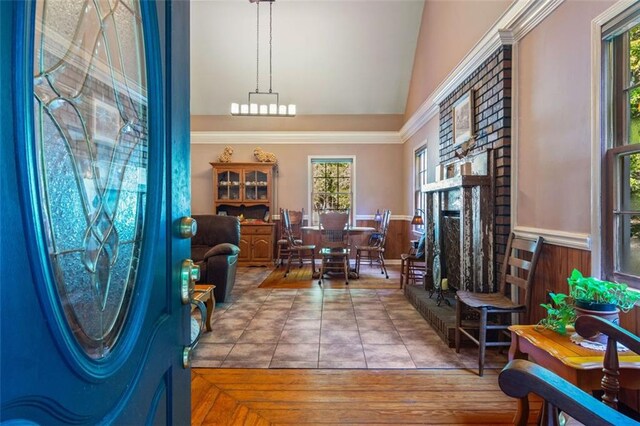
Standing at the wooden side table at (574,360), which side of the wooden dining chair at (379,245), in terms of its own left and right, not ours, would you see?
left

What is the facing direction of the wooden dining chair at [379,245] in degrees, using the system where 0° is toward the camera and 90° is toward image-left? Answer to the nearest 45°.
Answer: approximately 90°

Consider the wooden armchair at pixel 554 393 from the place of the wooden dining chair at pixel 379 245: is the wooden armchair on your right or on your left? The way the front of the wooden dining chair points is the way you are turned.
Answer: on your left

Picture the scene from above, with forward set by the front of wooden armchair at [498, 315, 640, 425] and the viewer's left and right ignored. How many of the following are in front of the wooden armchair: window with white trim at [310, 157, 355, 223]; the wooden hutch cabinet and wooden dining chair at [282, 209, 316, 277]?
3

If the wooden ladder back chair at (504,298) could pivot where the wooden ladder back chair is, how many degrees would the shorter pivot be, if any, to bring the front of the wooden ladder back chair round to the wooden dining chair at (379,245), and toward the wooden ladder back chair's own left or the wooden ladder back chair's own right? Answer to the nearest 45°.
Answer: approximately 90° to the wooden ladder back chair's own right

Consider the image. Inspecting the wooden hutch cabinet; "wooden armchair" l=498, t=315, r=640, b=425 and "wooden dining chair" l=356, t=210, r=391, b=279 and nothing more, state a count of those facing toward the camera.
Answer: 1

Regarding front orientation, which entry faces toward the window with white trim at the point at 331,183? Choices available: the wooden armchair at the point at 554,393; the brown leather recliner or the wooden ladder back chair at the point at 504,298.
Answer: the wooden armchair

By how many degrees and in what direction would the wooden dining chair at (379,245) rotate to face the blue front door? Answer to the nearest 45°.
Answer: approximately 90° to its left

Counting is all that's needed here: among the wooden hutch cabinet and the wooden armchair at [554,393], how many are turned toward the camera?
1

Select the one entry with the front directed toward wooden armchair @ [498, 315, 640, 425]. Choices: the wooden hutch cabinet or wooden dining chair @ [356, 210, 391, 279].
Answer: the wooden hutch cabinet

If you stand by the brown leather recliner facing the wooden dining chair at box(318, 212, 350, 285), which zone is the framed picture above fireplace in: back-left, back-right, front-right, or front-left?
front-right

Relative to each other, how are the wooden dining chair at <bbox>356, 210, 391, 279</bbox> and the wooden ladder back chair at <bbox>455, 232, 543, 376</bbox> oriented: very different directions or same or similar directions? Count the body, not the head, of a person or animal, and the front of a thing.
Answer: same or similar directions

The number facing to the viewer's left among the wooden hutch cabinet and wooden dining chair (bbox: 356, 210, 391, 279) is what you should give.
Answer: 1

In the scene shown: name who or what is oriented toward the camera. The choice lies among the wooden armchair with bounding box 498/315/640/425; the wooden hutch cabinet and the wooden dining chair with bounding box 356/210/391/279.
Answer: the wooden hutch cabinet

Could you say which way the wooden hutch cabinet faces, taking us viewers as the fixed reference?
facing the viewer
